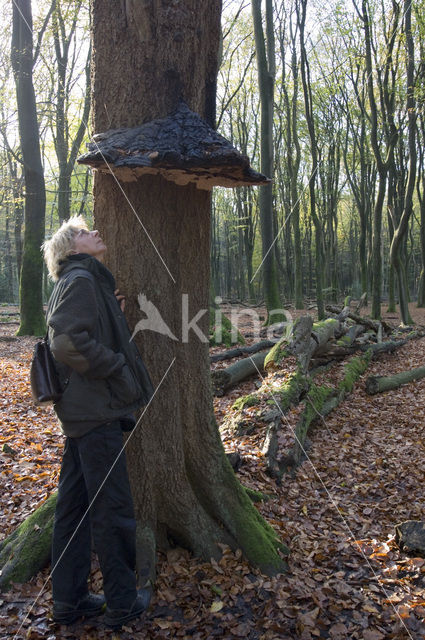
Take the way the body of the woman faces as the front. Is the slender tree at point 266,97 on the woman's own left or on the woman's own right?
on the woman's own left

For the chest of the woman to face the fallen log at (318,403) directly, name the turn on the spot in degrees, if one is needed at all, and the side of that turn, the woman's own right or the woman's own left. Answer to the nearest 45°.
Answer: approximately 45° to the woman's own left

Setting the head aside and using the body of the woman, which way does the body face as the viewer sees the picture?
to the viewer's right

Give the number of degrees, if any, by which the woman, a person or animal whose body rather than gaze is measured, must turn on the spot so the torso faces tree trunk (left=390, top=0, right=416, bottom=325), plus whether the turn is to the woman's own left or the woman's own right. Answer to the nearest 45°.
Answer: approximately 45° to the woman's own left

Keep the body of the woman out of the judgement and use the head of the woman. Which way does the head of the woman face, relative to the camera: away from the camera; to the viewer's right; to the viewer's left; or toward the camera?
to the viewer's right

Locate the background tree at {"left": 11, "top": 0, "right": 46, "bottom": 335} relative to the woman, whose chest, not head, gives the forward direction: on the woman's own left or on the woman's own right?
on the woman's own left

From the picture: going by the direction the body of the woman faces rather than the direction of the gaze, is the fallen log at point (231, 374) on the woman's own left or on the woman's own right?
on the woman's own left

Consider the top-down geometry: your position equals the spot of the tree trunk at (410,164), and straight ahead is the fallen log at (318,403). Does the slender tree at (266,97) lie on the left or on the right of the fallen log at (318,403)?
right
